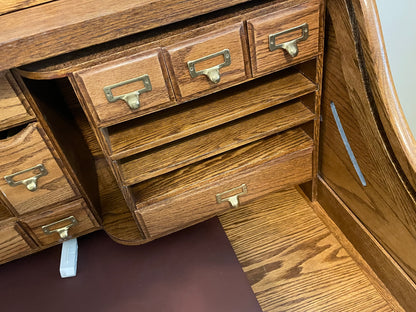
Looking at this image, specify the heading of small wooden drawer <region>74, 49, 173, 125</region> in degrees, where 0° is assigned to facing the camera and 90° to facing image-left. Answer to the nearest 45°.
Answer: approximately 0°

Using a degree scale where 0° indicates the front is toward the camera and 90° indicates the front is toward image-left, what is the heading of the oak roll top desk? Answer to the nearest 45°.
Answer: approximately 0°
